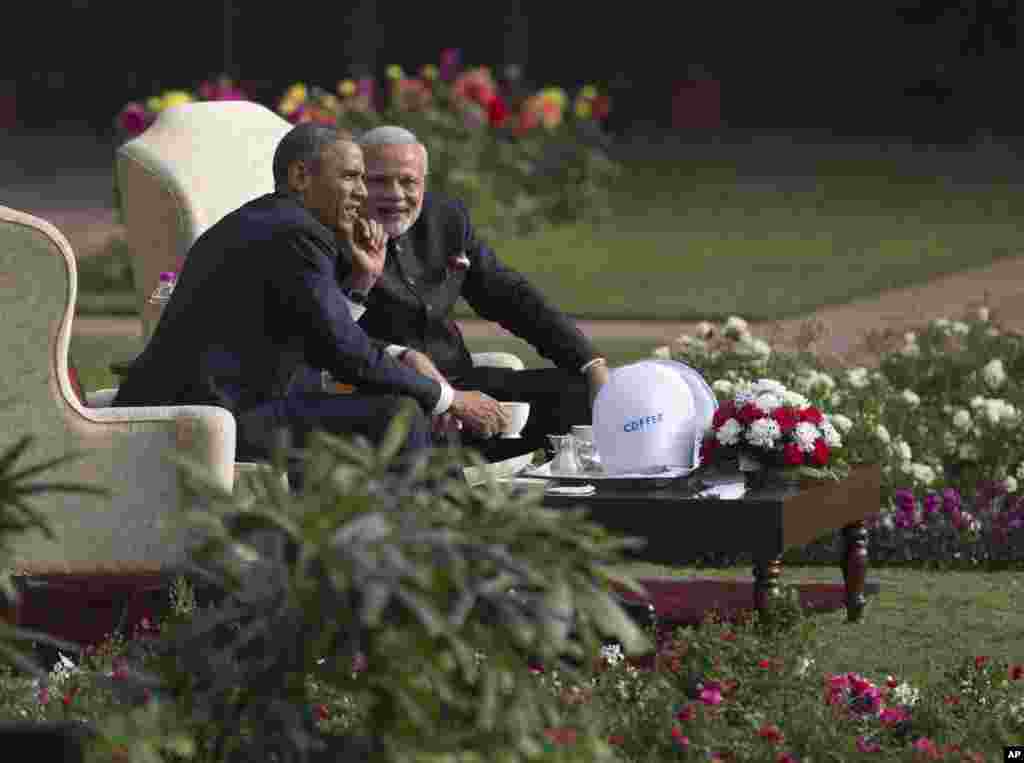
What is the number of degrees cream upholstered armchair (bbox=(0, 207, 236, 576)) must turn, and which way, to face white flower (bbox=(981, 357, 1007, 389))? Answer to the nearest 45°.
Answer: approximately 45° to its left

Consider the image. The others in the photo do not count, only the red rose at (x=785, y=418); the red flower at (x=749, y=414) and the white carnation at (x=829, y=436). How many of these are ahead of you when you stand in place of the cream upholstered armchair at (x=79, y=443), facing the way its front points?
3

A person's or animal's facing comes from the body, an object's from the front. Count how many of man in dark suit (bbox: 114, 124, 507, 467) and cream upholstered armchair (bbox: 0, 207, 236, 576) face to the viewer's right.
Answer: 2

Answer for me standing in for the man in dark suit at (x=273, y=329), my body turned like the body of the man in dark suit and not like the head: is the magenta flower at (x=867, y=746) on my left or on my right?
on my right

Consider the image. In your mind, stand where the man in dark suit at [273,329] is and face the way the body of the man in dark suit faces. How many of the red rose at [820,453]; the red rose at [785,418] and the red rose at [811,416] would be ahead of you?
3

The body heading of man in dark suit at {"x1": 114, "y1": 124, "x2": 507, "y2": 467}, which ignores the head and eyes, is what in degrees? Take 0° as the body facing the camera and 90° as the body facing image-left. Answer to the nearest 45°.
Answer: approximately 270°

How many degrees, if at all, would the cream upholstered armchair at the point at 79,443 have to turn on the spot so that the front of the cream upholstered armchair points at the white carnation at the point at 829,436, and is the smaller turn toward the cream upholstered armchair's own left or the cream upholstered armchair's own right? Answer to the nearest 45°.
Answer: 0° — it already faces it

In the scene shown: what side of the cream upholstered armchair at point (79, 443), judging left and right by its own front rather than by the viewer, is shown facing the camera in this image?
right

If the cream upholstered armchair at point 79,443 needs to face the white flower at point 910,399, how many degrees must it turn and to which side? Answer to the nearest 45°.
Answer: approximately 45° to its left
